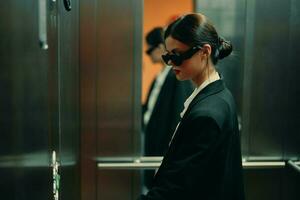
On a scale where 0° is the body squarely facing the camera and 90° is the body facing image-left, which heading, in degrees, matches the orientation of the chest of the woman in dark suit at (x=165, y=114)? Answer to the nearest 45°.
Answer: approximately 45°

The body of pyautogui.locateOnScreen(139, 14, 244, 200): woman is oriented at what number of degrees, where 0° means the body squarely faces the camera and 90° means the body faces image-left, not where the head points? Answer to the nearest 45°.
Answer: approximately 90°

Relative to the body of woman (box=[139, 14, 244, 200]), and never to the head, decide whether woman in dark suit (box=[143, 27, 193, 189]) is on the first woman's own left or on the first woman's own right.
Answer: on the first woman's own right

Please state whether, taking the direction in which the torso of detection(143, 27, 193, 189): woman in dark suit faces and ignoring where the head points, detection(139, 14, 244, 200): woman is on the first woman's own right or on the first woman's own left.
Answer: on the first woman's own left

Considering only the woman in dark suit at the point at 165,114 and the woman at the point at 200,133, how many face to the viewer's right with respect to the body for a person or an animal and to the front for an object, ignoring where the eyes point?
0
